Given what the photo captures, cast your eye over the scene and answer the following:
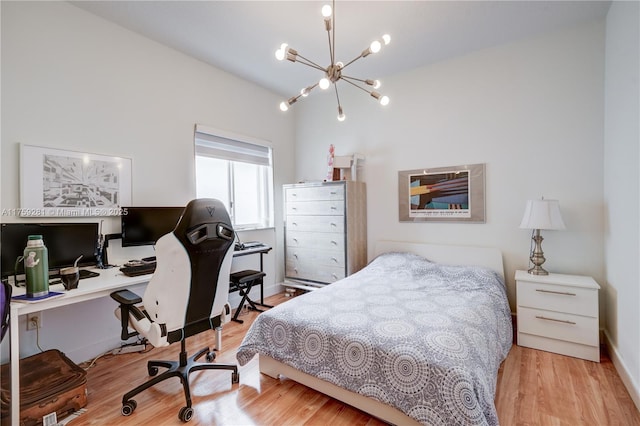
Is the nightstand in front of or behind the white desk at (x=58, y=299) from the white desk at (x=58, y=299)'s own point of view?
in front

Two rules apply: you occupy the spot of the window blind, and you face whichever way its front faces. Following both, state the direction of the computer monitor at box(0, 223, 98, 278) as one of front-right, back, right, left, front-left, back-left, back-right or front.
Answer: right

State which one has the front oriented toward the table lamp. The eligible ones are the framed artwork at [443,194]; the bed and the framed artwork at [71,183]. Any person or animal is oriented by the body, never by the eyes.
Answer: the framed artwork at [71,183]

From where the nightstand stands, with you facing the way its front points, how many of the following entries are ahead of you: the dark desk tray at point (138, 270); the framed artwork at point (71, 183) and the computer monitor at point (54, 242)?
3

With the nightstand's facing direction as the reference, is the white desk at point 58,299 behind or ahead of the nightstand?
ahead

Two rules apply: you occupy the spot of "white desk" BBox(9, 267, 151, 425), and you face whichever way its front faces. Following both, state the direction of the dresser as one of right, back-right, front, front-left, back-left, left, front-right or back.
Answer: front-left

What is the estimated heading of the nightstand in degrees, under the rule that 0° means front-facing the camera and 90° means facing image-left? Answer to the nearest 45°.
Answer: approximately 45°
